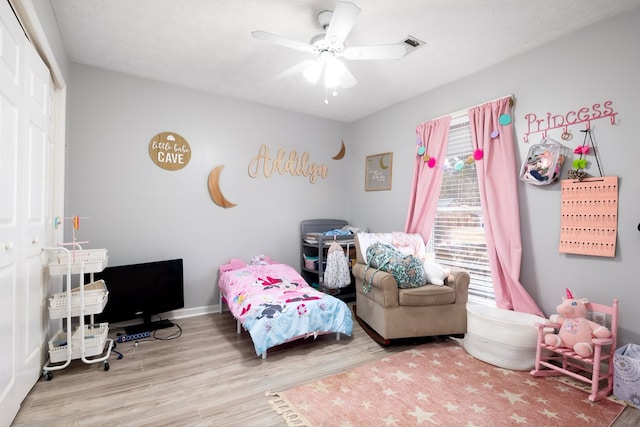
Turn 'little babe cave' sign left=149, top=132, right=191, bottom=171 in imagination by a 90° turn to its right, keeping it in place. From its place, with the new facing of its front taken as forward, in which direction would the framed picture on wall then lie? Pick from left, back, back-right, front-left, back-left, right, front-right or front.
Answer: back

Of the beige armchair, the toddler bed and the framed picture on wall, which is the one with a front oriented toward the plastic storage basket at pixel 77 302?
the framed picture on wall

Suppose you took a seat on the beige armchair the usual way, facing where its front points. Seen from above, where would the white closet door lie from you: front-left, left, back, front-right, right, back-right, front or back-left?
right

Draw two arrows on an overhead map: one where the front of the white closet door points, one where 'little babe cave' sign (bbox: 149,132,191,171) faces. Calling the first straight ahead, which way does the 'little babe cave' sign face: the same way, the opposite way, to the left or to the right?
to the right

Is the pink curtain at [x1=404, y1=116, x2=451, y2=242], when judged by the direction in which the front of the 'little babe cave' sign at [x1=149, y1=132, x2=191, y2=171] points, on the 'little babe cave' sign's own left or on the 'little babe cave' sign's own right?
on the 'little babe cave' sign's own left

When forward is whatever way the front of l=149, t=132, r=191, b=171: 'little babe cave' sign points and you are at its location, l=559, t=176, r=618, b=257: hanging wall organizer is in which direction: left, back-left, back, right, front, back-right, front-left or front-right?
front-left

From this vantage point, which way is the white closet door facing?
to the viewer's right

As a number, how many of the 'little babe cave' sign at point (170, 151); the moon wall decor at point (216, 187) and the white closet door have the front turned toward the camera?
2

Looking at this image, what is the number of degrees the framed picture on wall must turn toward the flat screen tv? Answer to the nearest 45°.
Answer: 0° — it already faces it

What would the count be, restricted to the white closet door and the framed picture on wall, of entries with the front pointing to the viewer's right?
1

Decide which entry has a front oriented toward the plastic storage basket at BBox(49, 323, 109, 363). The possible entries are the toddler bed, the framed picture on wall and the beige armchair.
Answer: the framed picture on wall

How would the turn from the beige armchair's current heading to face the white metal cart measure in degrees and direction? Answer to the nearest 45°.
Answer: approximately 90° to its right

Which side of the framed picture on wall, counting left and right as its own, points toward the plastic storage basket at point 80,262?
front
